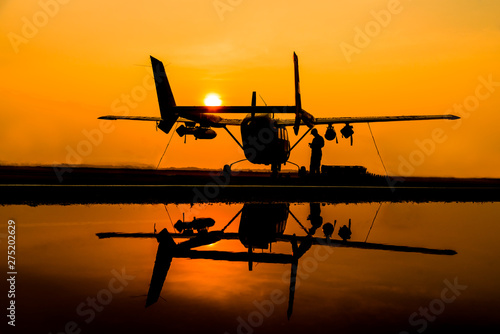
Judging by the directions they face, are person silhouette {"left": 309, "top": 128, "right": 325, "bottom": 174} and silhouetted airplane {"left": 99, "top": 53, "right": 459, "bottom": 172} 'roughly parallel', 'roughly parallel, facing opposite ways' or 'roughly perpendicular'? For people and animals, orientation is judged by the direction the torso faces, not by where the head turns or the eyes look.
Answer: roughly perpendicular

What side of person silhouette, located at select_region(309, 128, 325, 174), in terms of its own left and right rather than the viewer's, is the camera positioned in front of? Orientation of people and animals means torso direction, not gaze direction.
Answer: left
